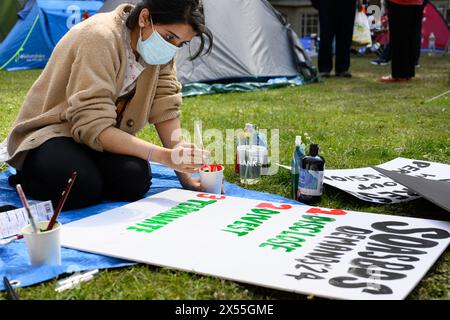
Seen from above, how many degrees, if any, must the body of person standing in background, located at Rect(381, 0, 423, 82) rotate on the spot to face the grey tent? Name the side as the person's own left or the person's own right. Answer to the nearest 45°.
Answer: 0° — they already face it

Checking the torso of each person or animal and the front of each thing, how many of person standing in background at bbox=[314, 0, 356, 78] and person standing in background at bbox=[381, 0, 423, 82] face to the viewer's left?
1

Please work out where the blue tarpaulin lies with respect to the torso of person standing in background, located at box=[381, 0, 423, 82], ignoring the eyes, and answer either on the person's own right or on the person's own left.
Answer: on the person's own left

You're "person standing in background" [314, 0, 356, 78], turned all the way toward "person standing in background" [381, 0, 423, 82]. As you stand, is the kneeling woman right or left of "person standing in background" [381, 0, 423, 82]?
right

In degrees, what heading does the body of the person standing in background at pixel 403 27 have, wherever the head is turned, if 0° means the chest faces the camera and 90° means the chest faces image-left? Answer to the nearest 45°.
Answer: approximately 90°

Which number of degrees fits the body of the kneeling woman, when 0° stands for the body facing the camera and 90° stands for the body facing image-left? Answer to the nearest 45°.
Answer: approximately 315°

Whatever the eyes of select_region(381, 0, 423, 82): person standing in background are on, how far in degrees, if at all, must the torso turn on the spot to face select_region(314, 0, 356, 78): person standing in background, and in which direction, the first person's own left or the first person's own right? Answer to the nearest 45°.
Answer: approximately 45° to the first person's own right
